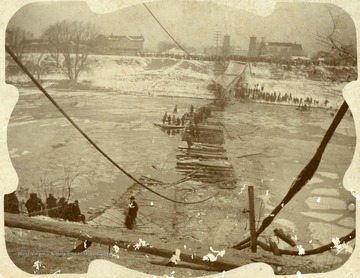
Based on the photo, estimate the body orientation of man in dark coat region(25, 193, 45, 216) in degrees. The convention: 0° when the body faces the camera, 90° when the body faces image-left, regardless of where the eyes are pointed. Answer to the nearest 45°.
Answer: approximately 180°

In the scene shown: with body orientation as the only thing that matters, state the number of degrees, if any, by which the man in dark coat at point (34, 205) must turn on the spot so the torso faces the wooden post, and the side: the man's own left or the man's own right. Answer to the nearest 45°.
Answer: approximately 90° to the man's own right
